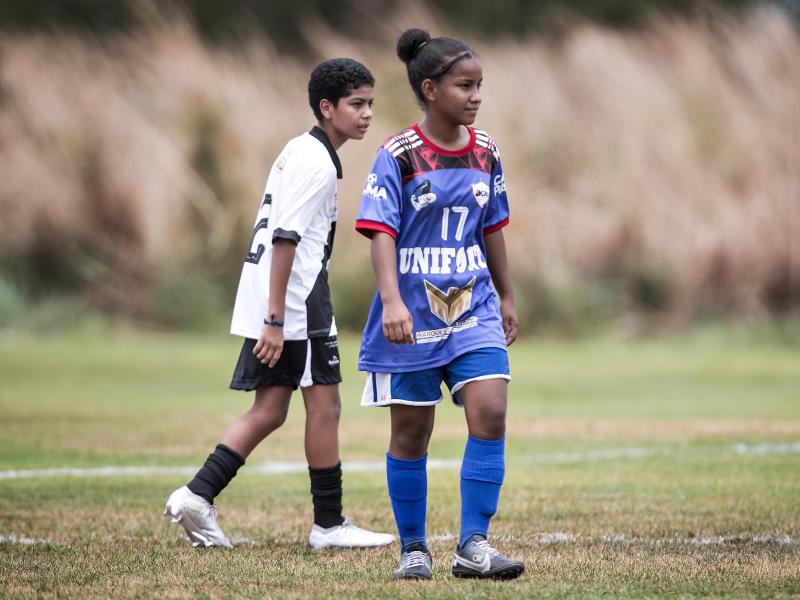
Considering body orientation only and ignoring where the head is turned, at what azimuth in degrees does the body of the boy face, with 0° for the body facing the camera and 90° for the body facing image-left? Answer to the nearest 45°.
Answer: approximately 270°

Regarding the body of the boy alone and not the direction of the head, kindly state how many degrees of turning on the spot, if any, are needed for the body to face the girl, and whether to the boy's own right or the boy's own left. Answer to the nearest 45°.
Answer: approximately 45° to the boy's own right

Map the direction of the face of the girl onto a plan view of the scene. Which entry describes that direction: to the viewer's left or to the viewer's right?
to the viewer's right
